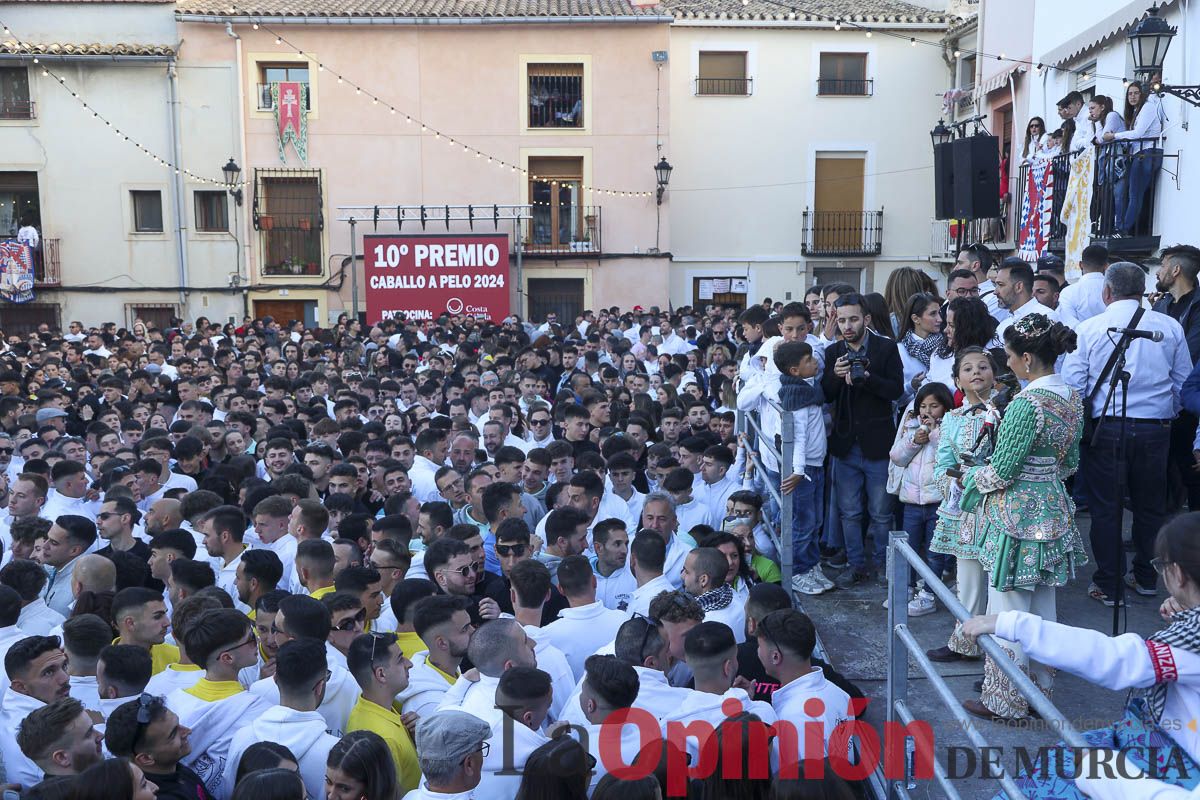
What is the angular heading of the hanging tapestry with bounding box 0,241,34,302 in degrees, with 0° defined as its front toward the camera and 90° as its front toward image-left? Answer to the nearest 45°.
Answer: approximately 0°

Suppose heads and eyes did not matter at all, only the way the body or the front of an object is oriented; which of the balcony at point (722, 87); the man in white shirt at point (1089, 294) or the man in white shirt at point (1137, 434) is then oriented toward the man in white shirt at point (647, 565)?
the balcony

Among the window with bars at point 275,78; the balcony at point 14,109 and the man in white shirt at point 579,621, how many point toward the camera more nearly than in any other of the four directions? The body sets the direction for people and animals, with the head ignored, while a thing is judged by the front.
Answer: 2

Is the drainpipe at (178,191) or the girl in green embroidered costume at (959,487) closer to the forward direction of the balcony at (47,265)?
the girl in green embroidered costume

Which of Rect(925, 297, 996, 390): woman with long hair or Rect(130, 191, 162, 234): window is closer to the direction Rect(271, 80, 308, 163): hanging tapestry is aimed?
the woman with long hair

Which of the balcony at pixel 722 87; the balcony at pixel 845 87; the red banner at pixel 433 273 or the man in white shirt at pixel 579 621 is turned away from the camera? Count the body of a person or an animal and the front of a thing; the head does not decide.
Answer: the man in white shirt

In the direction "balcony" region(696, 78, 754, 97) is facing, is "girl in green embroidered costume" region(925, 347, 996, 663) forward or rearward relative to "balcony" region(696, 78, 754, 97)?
forward

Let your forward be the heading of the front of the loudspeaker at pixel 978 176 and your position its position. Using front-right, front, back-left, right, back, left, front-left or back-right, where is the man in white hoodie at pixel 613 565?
front-left
